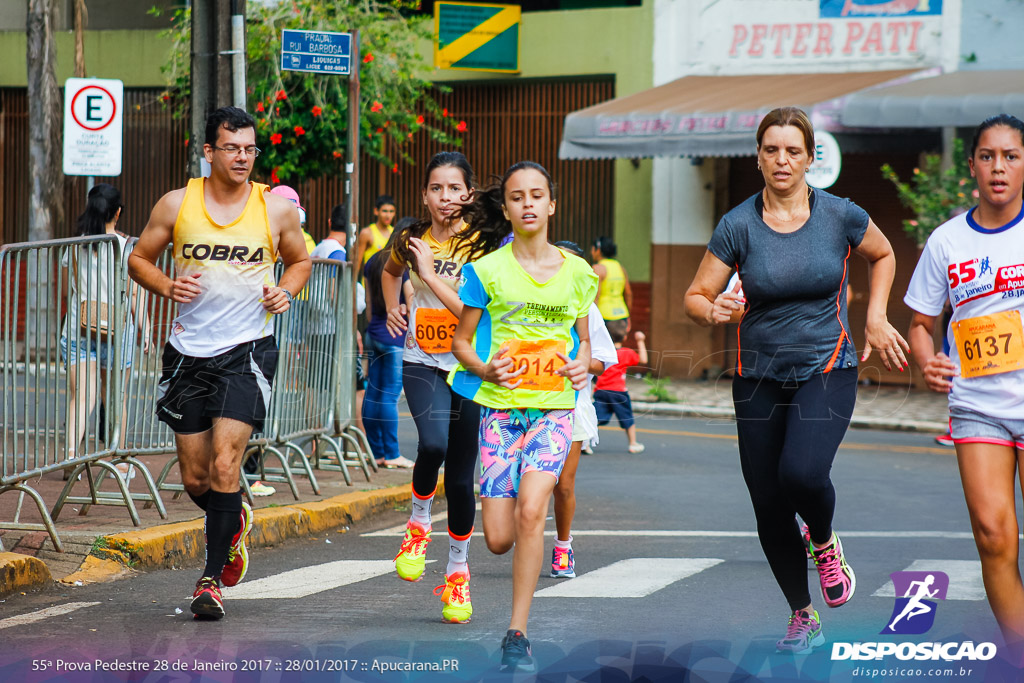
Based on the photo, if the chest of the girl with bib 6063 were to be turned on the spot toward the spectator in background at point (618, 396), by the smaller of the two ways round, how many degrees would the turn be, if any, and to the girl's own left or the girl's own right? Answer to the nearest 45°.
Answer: approximately 180°

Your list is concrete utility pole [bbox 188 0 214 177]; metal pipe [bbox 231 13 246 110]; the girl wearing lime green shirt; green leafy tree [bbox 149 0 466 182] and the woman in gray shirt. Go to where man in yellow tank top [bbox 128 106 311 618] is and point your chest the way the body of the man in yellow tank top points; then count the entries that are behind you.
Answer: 3

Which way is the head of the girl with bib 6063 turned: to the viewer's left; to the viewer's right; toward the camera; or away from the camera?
toward the camera

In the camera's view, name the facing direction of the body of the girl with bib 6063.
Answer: toward the camera

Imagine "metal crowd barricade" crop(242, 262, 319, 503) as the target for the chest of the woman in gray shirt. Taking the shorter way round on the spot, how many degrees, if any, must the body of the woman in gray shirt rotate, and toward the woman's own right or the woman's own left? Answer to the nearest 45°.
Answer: approximately 135° to the woman's own right

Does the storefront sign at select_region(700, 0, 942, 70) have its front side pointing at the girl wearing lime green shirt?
yes

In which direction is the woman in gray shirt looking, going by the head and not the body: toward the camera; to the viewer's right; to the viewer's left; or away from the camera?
toward the camera

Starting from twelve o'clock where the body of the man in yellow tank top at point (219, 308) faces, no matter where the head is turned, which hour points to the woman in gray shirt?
The woman in gray shirt is roughly at 10 o'clock from the man in yellow tank top.

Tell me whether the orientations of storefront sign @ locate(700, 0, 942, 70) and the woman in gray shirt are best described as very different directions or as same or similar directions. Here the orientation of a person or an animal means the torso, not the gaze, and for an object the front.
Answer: same or similar directions

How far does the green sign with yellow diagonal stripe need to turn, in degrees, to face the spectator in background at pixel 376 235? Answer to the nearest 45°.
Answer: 0° — it already faces them

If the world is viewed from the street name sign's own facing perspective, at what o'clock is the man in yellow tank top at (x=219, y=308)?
The man in yellow tank top is roughly at 12 o'clock from the street name sign.

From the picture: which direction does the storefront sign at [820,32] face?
toward the camera

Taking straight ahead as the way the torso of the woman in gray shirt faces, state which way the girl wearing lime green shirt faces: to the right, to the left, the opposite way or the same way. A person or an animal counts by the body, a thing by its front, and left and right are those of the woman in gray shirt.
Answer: the same way

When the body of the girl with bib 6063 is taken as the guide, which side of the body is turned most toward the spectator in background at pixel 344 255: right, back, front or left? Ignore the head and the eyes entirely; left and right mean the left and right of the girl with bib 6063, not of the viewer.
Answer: back

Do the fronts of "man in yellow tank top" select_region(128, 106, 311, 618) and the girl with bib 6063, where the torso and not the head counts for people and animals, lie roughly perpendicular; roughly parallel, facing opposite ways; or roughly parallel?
roughly parallel
